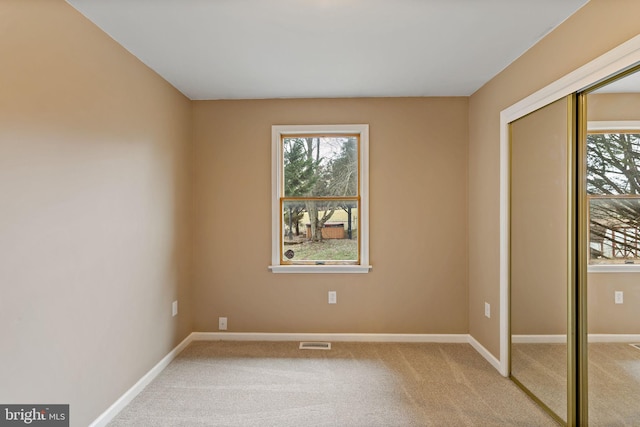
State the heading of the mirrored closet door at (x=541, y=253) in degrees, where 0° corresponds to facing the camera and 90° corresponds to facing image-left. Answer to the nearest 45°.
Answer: approximately 45°

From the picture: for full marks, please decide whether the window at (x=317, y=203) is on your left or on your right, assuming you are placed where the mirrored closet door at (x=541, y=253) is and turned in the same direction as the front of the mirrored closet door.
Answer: on your right

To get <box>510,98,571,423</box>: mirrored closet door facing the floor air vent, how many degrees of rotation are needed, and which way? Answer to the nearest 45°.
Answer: approximately 45° to its right
